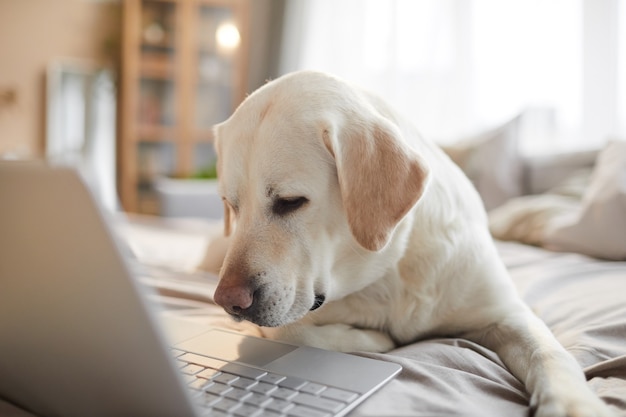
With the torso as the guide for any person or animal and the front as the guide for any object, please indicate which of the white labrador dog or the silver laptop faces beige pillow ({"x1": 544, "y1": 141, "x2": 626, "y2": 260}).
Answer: the silver laptop

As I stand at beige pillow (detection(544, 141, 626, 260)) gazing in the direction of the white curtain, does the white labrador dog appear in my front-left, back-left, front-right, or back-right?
back-left

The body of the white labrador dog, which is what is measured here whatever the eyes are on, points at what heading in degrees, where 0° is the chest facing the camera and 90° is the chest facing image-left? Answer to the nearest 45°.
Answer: approximately 45°

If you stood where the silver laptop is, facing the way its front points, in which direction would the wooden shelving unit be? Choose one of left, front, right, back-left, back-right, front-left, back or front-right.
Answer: front-left

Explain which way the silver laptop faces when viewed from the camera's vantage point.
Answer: facing away from the viewer and to the right of the viewer

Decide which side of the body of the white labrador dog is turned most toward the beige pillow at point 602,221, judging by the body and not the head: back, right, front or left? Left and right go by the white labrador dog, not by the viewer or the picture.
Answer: back

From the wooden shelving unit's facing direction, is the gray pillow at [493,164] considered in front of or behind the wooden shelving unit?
in front

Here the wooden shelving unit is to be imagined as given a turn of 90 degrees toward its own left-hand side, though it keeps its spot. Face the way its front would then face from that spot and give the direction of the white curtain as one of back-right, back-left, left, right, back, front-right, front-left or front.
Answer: front-right

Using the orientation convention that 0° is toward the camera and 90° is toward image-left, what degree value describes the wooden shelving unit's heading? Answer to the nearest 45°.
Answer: approximately 0°

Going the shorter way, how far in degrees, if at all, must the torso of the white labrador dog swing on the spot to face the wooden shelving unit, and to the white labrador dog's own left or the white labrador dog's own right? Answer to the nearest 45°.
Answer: approximately 90° to the white labrador dog's own right

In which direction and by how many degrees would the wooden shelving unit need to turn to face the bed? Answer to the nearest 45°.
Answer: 0° — it already faces it

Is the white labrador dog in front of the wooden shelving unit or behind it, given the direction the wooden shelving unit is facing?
in front

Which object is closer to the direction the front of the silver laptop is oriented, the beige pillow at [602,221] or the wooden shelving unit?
the beige pillow

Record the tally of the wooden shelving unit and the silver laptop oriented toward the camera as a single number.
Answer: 1

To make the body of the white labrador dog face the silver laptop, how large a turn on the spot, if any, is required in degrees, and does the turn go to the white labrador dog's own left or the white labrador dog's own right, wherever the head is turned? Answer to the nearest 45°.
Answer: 0° — it already faces it
